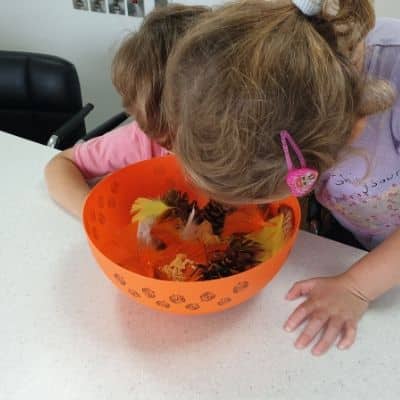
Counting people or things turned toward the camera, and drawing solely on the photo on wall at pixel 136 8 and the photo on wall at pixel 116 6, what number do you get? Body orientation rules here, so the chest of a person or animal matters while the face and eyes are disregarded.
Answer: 2

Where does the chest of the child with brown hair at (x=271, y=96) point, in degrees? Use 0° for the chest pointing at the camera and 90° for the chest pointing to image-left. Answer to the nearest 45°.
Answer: approximately 45°

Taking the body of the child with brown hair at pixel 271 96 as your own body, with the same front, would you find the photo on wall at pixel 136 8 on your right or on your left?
on your right

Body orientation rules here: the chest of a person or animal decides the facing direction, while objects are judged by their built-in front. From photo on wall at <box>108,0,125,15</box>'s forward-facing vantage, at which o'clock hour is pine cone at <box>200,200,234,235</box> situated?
The pine cone is roughly at 12 o'clock from the photo on wall.
